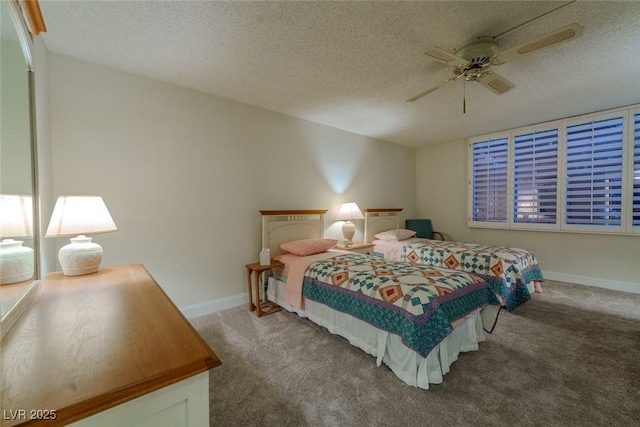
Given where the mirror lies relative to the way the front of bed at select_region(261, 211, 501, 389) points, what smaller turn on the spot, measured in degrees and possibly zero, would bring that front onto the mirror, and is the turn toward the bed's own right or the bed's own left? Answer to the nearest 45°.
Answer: approximately 90° to the bed's own right

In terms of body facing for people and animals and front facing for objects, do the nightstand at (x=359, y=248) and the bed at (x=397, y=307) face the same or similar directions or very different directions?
same or similar directions

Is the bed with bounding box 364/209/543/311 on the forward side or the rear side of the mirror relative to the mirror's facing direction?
on the forward side

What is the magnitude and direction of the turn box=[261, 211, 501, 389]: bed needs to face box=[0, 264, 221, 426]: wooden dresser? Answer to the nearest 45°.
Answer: approximately 90° to its right

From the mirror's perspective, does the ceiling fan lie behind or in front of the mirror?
in front

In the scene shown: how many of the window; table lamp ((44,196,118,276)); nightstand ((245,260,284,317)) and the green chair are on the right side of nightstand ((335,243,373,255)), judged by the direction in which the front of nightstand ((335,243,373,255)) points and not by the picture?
2

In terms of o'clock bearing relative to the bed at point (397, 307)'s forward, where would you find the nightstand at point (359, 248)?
The nightstand is roughly at 7 o'clock from the bed.

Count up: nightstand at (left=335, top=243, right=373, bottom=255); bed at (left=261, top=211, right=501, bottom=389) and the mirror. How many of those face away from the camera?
0

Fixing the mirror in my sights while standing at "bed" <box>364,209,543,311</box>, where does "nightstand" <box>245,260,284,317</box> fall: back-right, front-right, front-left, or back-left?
front-right

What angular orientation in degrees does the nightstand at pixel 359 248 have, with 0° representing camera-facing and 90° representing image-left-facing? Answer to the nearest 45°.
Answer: approximately 315°

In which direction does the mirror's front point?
to the viewer's right

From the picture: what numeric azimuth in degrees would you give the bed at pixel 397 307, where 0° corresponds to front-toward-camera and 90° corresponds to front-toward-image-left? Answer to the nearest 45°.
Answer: approximately 315°

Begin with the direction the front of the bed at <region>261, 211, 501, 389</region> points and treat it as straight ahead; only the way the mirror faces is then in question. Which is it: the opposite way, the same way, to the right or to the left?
to the left

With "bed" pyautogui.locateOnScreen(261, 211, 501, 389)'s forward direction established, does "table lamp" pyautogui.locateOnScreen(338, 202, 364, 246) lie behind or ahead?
behind
